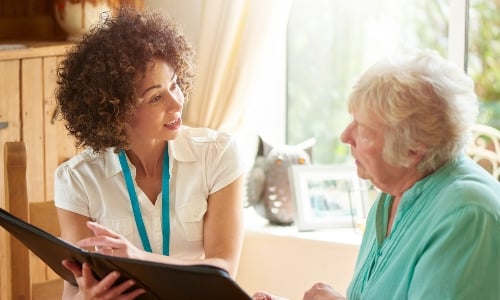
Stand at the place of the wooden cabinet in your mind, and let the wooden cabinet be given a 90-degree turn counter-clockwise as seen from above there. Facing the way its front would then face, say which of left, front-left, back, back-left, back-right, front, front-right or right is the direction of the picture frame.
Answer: front

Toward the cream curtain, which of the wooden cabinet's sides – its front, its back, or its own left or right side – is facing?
left

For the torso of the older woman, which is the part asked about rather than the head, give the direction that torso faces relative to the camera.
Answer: to the viewer's left

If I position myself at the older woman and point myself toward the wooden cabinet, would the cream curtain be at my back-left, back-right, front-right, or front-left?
front-right

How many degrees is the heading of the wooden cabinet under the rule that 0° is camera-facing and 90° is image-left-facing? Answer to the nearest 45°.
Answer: approximately 0°

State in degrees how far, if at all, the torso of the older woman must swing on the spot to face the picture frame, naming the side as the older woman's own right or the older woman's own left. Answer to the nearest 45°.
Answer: approximately 90° to the older woman's own right

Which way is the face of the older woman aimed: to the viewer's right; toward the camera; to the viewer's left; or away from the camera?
to the viewer's left

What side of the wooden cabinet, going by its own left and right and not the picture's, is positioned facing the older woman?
front

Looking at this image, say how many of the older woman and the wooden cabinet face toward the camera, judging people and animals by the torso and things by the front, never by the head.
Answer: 1

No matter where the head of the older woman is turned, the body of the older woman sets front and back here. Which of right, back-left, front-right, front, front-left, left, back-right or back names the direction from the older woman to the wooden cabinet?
front-right
